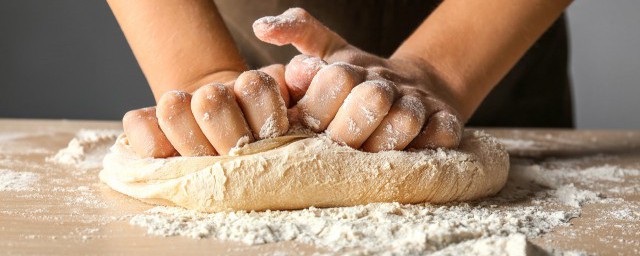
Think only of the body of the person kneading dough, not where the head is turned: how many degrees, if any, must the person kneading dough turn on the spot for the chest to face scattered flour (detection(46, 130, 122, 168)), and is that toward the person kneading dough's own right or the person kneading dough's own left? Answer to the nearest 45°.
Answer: approximately 45° to the person kneading dough's own right

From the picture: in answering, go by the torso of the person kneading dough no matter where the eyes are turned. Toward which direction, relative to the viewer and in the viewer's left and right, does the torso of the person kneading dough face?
facing the viewer
